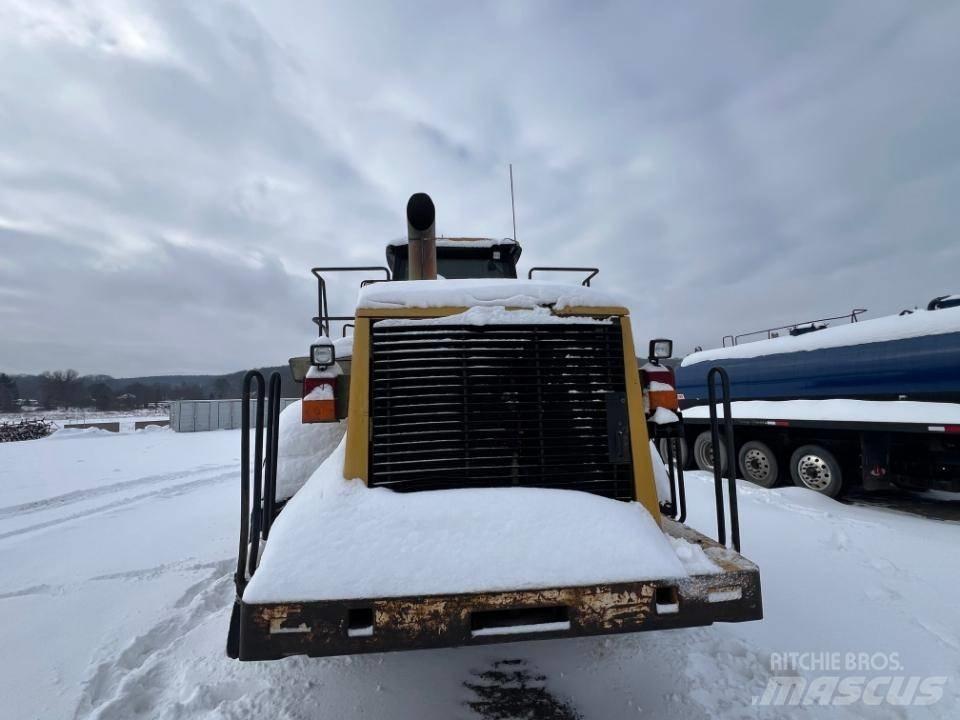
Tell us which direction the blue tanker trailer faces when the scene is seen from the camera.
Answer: facing the viewer and to the right of the viewer

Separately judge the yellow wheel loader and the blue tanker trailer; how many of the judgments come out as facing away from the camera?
1

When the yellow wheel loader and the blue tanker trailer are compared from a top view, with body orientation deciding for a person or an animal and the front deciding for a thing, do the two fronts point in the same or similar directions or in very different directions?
very different directions

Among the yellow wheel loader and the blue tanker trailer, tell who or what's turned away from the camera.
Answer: the yellow wheel loader

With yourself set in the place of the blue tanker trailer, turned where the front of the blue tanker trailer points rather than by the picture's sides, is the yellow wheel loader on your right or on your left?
on your right

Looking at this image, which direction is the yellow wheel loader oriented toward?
away from the camera

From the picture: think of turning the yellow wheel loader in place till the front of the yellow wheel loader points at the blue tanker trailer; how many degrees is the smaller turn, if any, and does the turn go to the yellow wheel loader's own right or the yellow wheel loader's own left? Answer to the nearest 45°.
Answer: approximately 45° to the yellow wheel loader's own right
